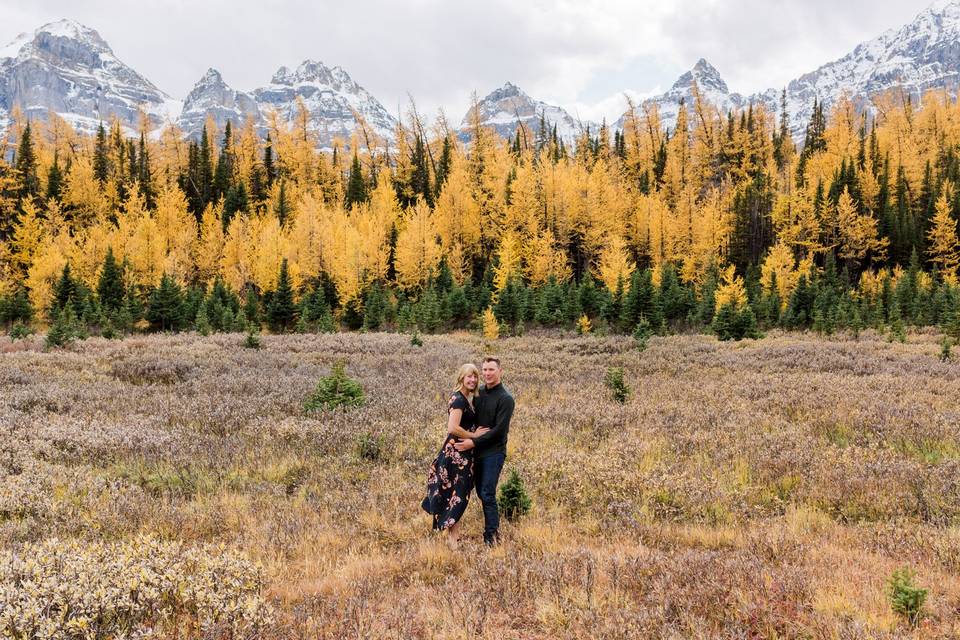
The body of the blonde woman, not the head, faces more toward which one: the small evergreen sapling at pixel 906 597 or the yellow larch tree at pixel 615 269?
the small evergreen sapling

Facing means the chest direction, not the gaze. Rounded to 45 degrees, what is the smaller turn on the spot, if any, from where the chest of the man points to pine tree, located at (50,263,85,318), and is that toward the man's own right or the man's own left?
approximately 90° to the man's own right

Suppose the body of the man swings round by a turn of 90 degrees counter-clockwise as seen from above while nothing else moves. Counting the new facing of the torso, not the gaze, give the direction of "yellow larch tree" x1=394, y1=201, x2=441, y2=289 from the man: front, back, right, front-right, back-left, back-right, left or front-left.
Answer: back-left

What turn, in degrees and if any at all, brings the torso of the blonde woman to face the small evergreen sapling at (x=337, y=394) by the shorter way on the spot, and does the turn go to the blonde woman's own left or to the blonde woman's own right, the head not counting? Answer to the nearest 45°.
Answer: approximately 135° to the blonde woman's own left

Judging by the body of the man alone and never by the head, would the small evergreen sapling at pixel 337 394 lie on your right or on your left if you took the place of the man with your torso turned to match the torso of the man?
on your right

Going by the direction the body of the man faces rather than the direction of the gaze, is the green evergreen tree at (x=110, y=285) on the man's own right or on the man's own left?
on the man's own right

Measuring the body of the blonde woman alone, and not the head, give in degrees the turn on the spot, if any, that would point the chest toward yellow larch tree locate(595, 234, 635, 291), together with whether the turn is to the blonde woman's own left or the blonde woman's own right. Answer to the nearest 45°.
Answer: approximately 135° to the blonde woman's own left

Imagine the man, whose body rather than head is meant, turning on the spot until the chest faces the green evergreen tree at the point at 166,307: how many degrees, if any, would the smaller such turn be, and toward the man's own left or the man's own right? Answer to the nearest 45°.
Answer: approximately 90° to the man's own right

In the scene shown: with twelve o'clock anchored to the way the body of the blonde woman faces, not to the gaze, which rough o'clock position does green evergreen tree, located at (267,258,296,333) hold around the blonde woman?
The green evergreen tree is roughly at 7 o'clock from the blonde woman.

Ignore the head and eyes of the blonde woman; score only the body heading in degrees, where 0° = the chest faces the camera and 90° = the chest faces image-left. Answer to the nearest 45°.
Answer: approximately 315°

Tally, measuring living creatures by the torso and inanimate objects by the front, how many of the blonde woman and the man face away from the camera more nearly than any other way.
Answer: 0

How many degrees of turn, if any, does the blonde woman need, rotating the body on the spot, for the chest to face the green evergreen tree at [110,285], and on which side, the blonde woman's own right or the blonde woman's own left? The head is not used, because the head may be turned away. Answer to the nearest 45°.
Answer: approximately 180°

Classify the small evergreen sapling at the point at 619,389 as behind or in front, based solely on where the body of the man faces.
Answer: behind
